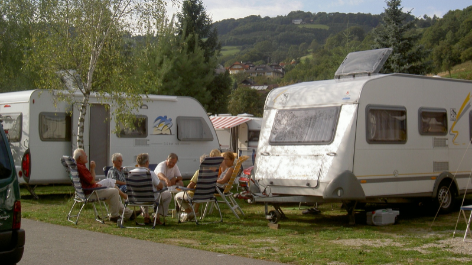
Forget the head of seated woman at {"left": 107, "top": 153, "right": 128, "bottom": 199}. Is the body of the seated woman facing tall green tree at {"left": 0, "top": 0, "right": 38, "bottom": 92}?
no

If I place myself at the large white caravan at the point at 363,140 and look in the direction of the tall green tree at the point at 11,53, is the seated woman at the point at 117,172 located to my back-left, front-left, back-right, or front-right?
front-left

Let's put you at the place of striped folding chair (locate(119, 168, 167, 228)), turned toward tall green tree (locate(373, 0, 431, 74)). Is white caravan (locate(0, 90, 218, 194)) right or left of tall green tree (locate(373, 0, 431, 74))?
left

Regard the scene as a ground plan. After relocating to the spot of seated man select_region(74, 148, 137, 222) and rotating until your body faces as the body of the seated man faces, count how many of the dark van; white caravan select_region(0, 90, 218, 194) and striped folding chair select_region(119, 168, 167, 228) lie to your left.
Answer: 1

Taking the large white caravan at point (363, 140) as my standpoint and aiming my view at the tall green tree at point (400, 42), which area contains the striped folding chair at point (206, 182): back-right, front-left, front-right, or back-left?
back-left

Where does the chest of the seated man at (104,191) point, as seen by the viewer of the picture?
to the viewer's right

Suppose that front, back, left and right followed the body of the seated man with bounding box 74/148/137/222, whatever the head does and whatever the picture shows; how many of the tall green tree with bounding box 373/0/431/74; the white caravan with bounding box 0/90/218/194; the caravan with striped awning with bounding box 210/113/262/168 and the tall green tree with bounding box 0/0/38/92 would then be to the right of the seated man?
0

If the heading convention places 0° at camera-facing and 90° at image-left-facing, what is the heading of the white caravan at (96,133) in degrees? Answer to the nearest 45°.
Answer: approximately 225°

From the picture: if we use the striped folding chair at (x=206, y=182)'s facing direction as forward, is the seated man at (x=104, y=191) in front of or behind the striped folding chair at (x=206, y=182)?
in front

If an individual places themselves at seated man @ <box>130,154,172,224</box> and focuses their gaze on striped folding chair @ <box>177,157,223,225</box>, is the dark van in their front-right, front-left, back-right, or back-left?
back-right

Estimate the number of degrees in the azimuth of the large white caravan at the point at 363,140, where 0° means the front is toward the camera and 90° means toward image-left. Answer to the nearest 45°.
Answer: approximately 45°

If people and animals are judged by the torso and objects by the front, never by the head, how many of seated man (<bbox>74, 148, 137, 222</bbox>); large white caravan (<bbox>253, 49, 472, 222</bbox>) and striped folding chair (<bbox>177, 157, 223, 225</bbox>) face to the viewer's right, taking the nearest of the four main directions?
1
